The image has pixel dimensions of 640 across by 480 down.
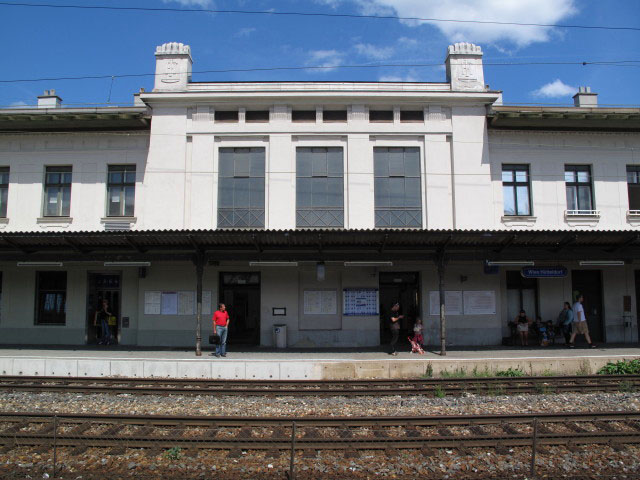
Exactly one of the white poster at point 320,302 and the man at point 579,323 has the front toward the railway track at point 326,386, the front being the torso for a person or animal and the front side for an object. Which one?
the white poster

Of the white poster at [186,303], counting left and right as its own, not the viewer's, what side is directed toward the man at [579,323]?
left

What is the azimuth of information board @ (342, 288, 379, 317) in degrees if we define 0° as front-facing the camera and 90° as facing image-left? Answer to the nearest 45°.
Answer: approximately 0°

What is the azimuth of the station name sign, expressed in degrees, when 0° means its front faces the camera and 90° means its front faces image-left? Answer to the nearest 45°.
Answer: approximately 0°

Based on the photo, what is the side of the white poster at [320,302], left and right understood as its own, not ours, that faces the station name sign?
left

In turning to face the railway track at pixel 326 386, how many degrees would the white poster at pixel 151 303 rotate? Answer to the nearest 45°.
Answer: approximately 45° to its left
